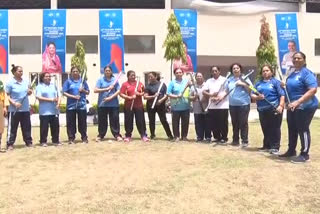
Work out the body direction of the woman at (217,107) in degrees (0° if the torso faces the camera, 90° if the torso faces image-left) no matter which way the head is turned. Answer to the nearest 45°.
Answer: approximately 0°

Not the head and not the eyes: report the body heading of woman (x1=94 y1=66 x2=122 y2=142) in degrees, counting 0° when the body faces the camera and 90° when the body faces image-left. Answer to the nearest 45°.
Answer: approximately 0°

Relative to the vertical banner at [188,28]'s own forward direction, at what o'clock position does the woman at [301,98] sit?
The woman is roughly at 12 o'clock from the vertical banner.

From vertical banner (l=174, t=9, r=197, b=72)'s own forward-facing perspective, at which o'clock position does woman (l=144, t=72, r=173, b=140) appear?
The woman is roughly at 12 o'clock from the vertical banner.

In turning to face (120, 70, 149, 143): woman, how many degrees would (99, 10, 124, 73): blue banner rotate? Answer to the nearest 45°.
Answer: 0° — it already faces them

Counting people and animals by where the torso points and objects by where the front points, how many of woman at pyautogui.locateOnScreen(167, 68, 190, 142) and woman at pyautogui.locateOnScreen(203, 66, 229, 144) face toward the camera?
2

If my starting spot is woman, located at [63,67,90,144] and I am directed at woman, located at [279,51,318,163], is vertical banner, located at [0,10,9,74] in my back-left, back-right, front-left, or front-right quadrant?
back-left
